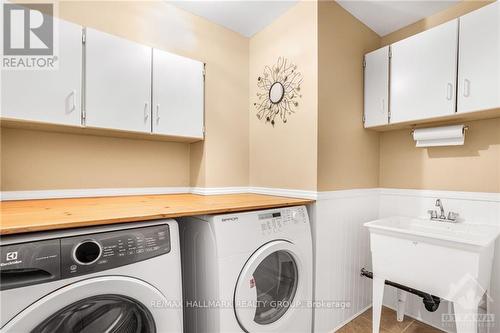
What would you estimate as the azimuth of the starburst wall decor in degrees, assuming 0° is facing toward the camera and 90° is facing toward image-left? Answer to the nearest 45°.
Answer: approximately 45°

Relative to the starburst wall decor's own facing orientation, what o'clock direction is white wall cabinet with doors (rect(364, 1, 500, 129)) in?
The white wall cabinet with doors is roughly at 8 o'clock from the starburst wall decor.

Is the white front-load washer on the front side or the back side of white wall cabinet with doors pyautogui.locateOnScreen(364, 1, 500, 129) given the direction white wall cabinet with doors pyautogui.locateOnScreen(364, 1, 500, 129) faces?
on the front side

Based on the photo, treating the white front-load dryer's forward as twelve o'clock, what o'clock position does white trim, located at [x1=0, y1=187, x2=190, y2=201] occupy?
The white trim is roughly at 5 o'clock from the white front-load dryer.

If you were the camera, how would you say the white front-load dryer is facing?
facing the viewer and to the right of the viewer

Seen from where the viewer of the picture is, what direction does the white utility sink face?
facing the viewer and to the left of the viewer

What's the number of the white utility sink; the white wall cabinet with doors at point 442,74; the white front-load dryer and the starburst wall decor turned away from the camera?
0

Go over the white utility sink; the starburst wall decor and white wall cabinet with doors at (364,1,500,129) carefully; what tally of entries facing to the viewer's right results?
0

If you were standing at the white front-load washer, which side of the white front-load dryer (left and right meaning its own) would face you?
right
